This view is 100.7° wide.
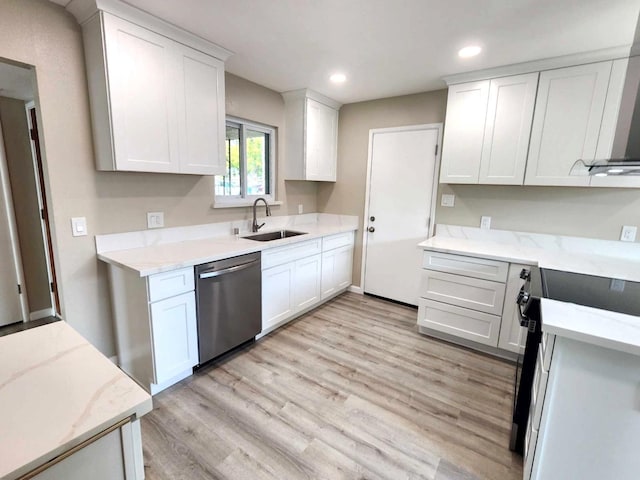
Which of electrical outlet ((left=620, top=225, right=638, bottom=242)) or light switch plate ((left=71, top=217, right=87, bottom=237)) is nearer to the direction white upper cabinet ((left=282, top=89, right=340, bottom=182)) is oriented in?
the electrical outlet

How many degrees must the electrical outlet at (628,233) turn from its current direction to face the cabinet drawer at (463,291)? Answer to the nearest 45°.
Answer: approximately 45° to its right

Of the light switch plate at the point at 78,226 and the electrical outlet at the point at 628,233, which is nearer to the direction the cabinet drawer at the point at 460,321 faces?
the light switch plate

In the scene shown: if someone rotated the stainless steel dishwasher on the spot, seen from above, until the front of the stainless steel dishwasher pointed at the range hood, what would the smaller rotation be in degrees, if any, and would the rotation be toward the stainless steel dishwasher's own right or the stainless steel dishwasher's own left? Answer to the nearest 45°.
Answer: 0° — it already faces it

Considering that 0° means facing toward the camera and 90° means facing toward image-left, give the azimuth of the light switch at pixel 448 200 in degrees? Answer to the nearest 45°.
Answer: approximately 0°

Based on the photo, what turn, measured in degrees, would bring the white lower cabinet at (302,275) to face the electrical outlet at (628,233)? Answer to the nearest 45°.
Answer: approximately 45° to its left

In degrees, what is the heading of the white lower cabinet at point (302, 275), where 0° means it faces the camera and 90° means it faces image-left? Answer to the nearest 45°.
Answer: approximately 315°

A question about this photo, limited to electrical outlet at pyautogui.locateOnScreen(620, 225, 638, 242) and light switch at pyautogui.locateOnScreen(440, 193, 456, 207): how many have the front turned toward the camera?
2

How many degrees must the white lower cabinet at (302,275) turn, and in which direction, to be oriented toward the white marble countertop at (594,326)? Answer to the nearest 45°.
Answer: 0° — it already faces it

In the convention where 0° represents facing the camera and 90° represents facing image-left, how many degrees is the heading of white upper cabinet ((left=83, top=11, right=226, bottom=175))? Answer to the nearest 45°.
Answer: approximately 315°
